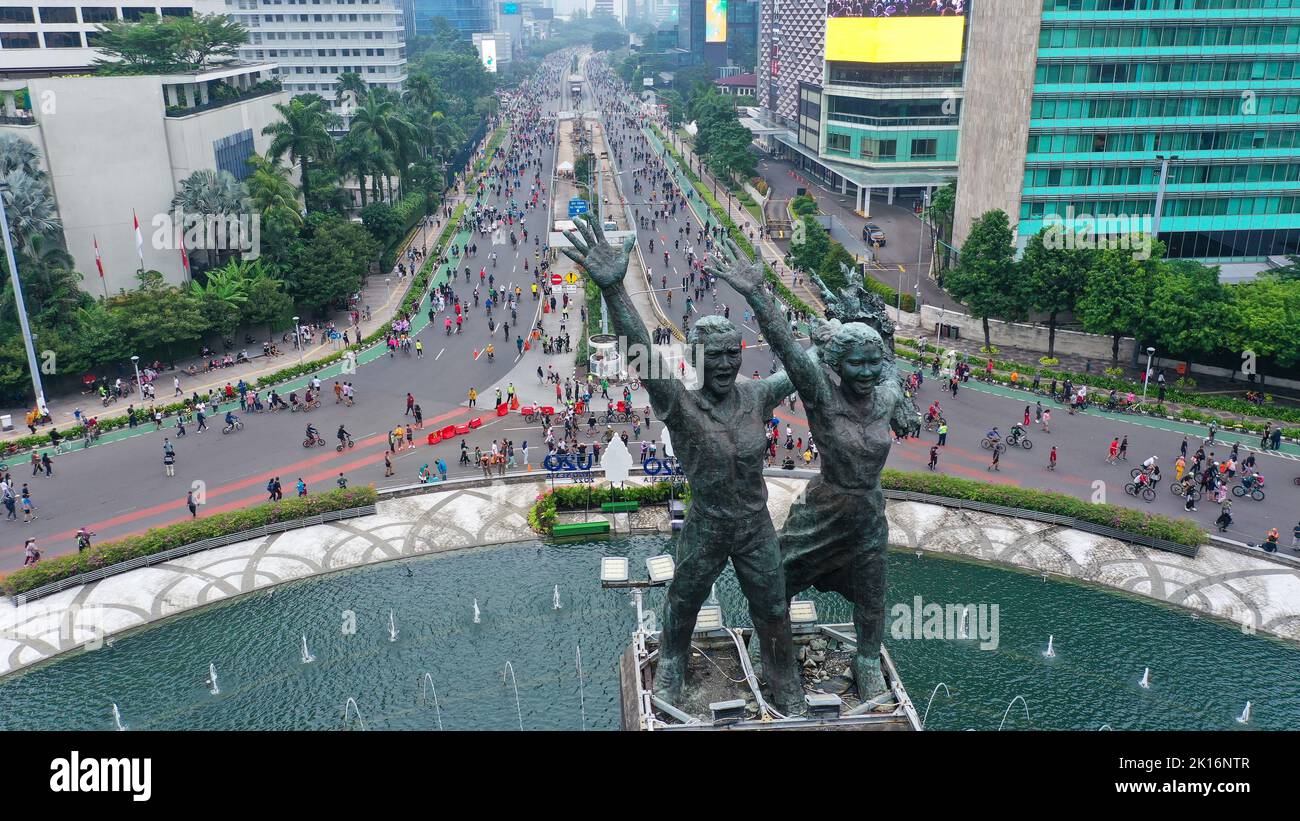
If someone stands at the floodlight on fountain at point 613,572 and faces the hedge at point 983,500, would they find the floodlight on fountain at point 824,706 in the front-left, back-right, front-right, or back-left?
back-right

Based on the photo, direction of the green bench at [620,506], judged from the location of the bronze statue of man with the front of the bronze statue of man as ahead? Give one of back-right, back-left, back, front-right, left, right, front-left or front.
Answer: back

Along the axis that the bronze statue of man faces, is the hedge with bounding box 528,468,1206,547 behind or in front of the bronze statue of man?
behind

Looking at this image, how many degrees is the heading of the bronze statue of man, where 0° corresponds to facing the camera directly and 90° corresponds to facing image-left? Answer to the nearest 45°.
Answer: approximately 0°

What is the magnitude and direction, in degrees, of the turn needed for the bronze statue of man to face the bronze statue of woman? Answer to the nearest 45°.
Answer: approximately 135° to its left

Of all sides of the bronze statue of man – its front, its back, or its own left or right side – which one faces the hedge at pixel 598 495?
back

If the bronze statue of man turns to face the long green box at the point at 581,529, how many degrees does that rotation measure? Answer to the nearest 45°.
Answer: approximately 180°
